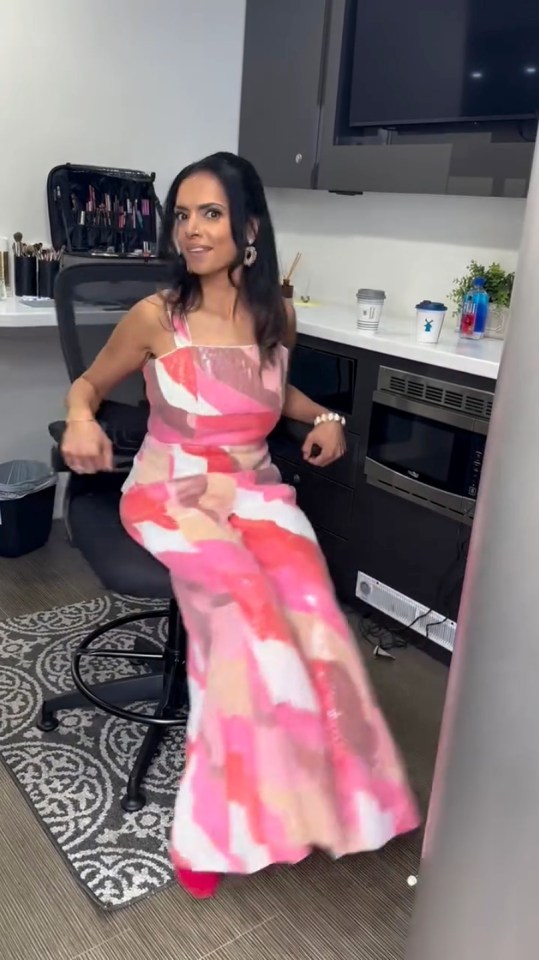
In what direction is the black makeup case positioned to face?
toward the camera

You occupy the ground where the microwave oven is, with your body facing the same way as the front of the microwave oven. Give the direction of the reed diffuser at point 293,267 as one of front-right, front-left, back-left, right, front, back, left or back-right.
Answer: right

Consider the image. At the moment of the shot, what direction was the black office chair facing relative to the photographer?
facing the viewer and to the right of the viewer

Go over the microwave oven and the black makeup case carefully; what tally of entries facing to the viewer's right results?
0

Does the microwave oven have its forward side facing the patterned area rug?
yes

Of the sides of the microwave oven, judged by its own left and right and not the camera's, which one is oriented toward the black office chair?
front

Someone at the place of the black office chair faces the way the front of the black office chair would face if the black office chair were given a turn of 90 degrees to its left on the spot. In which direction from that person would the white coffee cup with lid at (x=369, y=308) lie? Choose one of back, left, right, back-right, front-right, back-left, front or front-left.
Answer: front

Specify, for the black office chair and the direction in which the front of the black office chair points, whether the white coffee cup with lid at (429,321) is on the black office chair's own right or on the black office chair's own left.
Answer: on the black office chair's own left

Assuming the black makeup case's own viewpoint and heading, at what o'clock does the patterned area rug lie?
The patterned area rug is roughly at 12 o'clock from the black makeup case.

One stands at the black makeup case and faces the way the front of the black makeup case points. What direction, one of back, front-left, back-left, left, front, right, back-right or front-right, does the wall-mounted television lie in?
front-left

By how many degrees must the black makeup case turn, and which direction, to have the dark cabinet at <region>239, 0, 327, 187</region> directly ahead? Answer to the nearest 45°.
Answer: approximately 90° to its left

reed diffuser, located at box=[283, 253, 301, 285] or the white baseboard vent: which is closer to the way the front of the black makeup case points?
the white baseboard vent

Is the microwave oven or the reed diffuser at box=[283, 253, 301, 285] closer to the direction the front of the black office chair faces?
the microwave oven
